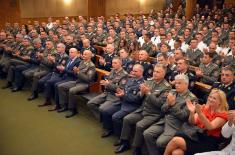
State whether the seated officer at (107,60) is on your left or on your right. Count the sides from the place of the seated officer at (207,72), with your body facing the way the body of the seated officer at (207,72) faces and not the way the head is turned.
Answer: on your right

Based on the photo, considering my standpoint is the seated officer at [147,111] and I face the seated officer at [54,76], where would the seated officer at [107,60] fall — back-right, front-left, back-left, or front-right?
front-right

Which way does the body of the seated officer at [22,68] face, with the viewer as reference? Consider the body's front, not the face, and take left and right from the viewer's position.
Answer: facing to the left of the viewer

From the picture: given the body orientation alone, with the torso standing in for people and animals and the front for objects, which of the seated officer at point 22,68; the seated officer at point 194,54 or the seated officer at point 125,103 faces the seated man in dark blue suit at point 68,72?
the seated officer at point 194,54

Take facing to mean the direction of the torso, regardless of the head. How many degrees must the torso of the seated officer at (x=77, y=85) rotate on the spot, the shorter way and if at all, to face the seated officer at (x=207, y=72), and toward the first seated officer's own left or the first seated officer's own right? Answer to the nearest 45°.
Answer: approximately 135° to the first seated officer's own left

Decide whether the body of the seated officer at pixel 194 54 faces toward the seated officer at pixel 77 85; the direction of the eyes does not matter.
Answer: yes

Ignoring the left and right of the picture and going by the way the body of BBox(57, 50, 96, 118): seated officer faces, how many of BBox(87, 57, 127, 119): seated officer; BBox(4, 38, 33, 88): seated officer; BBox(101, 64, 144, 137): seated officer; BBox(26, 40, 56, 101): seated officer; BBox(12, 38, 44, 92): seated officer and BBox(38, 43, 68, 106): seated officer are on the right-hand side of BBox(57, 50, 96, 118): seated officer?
4

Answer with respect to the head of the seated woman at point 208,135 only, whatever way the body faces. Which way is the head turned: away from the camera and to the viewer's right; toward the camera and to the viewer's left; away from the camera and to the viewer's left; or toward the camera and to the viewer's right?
toward the camera and to the viewer's left

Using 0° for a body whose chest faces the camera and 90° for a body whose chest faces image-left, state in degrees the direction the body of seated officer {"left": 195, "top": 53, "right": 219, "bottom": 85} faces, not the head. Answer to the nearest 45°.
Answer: approximately 45°

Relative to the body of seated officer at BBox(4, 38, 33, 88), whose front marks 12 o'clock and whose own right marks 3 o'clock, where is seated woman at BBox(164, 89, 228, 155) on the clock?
The seated woman is roughly at 10 o'clock from the seated officer.

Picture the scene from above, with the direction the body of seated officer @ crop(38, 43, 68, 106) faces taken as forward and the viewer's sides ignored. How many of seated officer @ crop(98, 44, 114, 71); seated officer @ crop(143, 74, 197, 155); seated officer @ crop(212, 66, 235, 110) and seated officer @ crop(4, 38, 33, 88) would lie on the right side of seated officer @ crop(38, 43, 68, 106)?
1

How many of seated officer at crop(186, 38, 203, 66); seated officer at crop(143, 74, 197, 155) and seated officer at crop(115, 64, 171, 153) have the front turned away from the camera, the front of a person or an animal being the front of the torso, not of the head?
0

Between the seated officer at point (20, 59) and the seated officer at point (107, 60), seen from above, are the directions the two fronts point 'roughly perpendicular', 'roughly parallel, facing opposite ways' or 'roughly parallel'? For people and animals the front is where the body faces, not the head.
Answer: roughly parallel

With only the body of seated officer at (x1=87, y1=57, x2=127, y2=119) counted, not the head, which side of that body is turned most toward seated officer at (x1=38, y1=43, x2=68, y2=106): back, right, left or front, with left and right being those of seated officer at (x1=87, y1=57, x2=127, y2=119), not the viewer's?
right

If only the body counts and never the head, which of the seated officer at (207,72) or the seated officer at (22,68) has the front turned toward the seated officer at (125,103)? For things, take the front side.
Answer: the seated officer at (207,72)

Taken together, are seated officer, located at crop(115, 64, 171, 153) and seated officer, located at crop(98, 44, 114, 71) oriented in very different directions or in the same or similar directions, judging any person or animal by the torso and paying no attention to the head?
same or similar directions

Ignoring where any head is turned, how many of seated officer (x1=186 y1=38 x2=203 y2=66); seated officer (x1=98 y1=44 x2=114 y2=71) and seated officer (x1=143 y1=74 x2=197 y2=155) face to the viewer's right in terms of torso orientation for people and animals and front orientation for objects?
0

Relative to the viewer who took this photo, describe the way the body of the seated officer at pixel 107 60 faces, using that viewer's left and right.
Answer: facing the viewer and to the left of the viewer

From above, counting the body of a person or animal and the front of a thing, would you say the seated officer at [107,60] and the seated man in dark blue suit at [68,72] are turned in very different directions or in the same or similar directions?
same or similar directions

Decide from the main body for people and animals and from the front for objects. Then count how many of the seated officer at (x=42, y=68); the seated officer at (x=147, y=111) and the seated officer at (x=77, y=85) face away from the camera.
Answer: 0

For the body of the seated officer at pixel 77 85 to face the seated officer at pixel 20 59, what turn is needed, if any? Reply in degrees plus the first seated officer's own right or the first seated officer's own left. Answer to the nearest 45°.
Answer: approximately 90° to the first seated officer's own right

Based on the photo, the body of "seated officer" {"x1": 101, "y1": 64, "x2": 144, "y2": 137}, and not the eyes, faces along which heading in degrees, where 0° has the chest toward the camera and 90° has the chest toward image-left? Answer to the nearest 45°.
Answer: approximately 45°
